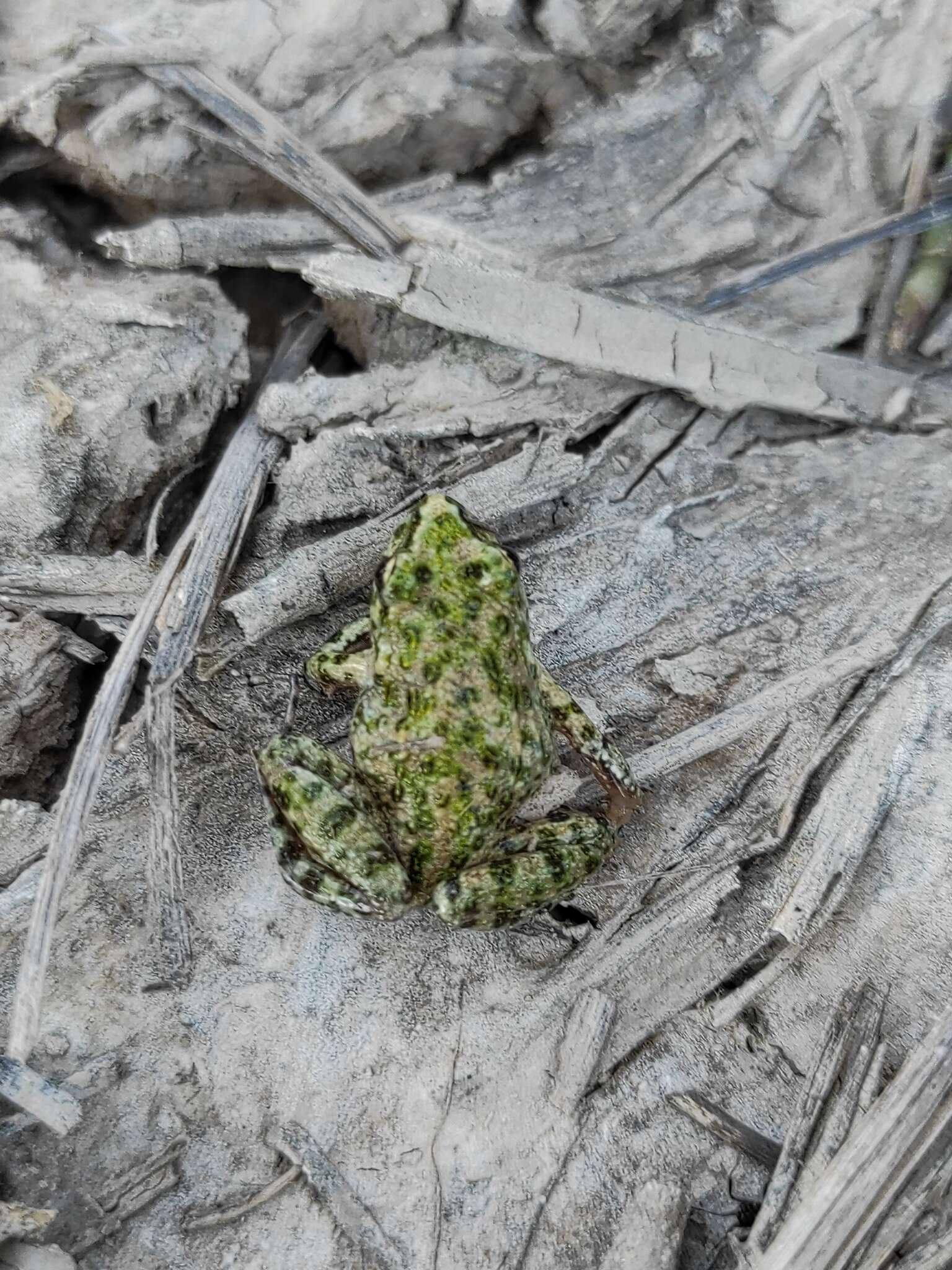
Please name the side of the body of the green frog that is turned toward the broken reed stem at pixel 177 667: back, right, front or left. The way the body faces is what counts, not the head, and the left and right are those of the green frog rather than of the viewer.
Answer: left

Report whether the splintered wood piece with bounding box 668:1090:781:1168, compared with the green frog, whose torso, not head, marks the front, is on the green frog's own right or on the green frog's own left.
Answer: on the green frog's own right

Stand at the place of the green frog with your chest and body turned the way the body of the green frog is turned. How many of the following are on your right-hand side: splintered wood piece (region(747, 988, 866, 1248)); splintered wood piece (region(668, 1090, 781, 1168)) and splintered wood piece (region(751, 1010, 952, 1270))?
3

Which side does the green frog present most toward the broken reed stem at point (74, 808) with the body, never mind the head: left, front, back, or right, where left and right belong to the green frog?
left

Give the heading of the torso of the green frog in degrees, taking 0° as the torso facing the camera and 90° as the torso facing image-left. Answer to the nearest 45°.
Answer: approximately 180°

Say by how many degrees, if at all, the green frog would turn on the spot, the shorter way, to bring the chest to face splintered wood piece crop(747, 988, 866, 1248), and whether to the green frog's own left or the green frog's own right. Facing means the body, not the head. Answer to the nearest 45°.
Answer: approximately 90° to the green frog's own right
